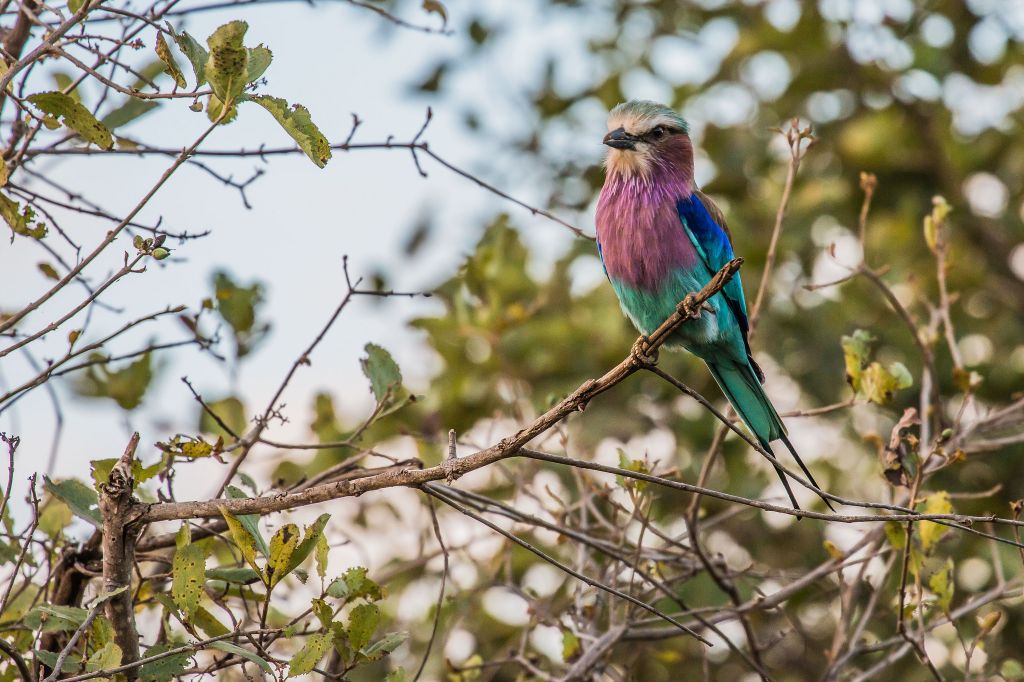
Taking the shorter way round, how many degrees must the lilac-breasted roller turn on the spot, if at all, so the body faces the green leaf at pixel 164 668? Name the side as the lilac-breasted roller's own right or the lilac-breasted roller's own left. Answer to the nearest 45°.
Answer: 0° — it already faces it

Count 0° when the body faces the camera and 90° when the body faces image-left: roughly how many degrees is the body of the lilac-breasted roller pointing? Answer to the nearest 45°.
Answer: approximately 45°
